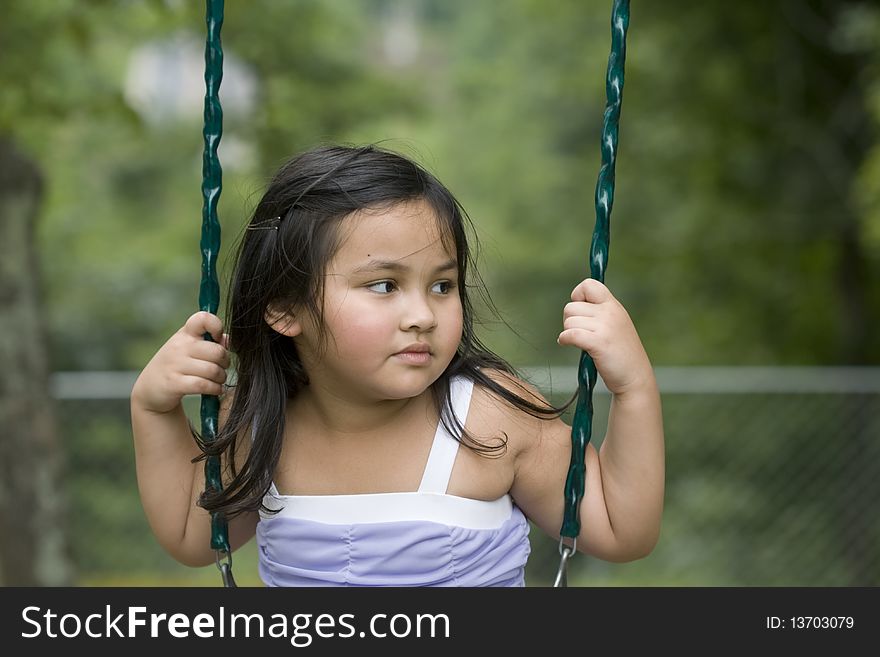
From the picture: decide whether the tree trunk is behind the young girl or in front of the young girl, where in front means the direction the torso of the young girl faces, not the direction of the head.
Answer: behind

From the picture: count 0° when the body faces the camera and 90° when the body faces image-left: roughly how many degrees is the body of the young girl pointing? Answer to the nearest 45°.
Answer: approximately 0°

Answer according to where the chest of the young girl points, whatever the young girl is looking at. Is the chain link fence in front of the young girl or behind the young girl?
behind
